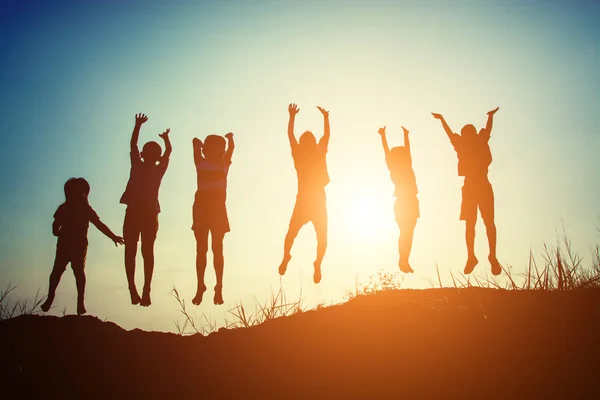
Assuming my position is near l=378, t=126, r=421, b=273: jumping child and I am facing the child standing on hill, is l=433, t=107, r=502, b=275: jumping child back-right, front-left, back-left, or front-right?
back-left
